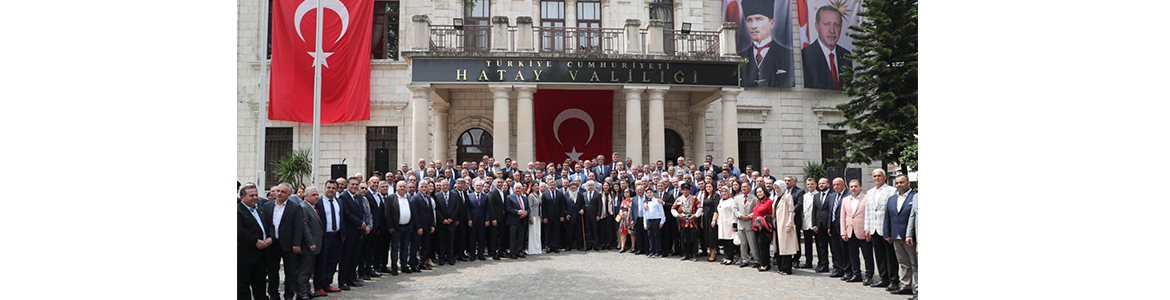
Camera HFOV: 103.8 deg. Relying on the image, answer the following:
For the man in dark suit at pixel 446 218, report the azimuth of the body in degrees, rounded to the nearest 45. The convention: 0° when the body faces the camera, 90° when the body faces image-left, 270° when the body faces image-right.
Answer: approximately 0°

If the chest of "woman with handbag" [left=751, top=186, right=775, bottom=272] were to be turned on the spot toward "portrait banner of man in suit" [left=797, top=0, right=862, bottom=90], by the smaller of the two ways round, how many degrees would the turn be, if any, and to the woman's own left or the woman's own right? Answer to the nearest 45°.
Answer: approximately 135° to the woman's own right

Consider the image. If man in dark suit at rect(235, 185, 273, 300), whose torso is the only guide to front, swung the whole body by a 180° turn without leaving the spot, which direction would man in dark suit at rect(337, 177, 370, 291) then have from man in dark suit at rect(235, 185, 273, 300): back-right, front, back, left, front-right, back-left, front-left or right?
right

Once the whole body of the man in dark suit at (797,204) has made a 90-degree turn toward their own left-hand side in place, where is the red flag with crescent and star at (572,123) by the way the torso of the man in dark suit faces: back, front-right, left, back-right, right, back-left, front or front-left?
back

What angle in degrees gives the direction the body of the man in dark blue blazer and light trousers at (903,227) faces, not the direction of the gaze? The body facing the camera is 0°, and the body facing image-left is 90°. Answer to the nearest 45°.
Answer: approximately 45°

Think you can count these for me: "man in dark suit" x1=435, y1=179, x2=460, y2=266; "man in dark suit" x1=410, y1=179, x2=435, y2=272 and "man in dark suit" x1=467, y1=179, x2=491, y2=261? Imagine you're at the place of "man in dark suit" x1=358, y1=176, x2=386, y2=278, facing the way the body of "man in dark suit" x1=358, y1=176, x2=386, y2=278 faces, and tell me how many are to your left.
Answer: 3

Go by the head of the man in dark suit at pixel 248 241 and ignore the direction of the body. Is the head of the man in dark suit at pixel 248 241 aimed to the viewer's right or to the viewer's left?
to the viewer's right
